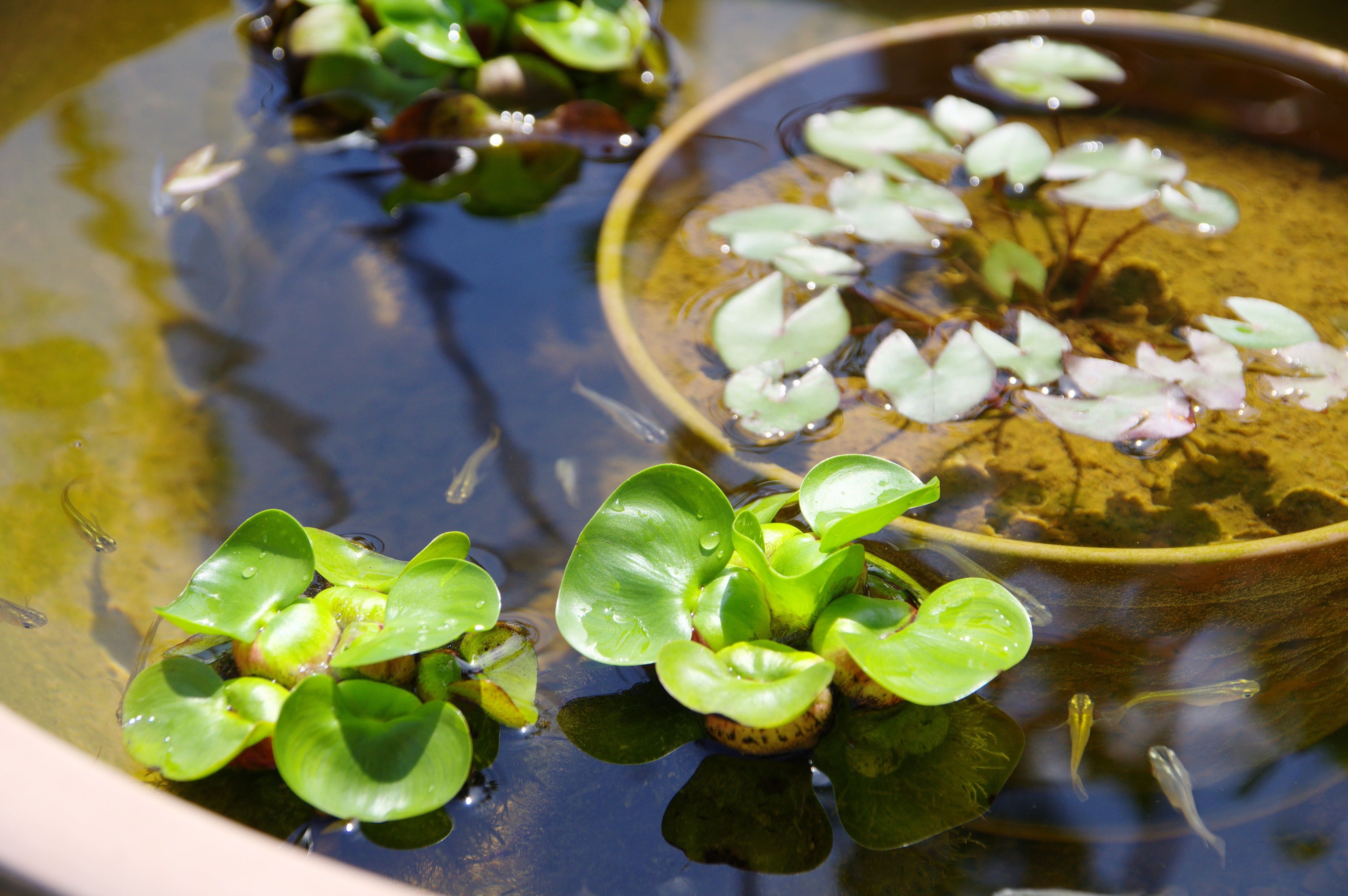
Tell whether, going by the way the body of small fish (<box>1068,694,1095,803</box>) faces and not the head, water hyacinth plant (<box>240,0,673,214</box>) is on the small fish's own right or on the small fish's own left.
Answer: on the small fish's own left

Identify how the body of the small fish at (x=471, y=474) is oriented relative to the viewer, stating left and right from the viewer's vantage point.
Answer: facing the viewer and to the left of the viewer

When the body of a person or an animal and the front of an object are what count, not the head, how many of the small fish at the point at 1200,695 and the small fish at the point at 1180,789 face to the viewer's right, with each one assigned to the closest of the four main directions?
1

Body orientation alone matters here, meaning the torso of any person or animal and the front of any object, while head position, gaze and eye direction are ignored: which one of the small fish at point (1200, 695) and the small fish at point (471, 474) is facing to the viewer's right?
the small fish at point (1200, 695)

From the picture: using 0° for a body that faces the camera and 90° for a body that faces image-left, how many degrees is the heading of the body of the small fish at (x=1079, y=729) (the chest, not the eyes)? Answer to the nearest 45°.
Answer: approximately 180°

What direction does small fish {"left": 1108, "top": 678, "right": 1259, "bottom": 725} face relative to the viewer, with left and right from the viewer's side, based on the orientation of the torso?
facing to the right of the viewer

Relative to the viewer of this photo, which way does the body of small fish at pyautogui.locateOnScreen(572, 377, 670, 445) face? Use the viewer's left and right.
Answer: facing the viewer and to the right of the viewer
